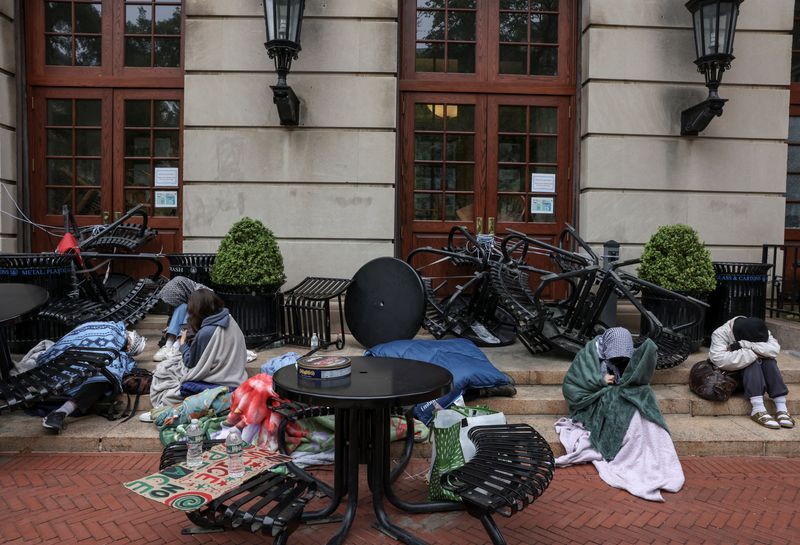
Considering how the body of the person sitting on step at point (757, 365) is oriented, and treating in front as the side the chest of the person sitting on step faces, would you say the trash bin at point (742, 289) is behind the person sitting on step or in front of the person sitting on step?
behind

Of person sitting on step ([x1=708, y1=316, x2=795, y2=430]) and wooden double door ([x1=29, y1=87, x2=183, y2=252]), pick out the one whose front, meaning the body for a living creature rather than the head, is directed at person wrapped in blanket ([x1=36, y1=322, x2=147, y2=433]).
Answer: the wooden double door

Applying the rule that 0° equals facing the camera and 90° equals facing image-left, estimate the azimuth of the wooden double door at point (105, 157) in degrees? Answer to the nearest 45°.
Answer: approximately 0°

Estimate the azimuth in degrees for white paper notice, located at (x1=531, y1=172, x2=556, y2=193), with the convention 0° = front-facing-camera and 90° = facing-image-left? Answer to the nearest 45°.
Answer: approximately 0°

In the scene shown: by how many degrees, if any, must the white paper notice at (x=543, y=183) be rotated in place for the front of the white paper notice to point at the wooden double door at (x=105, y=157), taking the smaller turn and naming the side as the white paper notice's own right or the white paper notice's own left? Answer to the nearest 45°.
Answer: approximately 90° to the white paper notice's own right

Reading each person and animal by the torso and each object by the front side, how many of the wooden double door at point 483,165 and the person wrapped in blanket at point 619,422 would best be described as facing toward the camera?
2

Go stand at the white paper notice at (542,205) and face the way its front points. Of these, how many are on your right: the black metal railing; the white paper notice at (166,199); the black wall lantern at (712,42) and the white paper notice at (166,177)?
2
